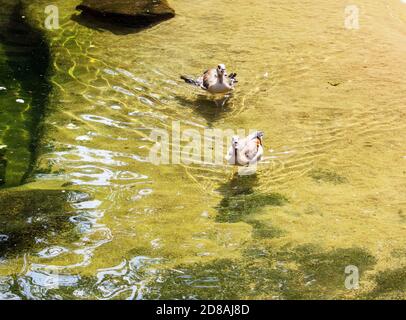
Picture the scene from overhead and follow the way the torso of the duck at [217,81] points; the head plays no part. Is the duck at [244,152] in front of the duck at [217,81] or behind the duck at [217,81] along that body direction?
in front

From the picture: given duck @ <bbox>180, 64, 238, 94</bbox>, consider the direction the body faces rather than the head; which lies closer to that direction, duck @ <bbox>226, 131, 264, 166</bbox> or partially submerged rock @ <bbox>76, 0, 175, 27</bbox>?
the duck

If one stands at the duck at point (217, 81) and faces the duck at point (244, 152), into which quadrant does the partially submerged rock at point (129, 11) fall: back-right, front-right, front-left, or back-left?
back-right

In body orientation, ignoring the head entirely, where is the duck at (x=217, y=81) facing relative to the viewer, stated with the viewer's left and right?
facing the viewer and to the right of the viewer
